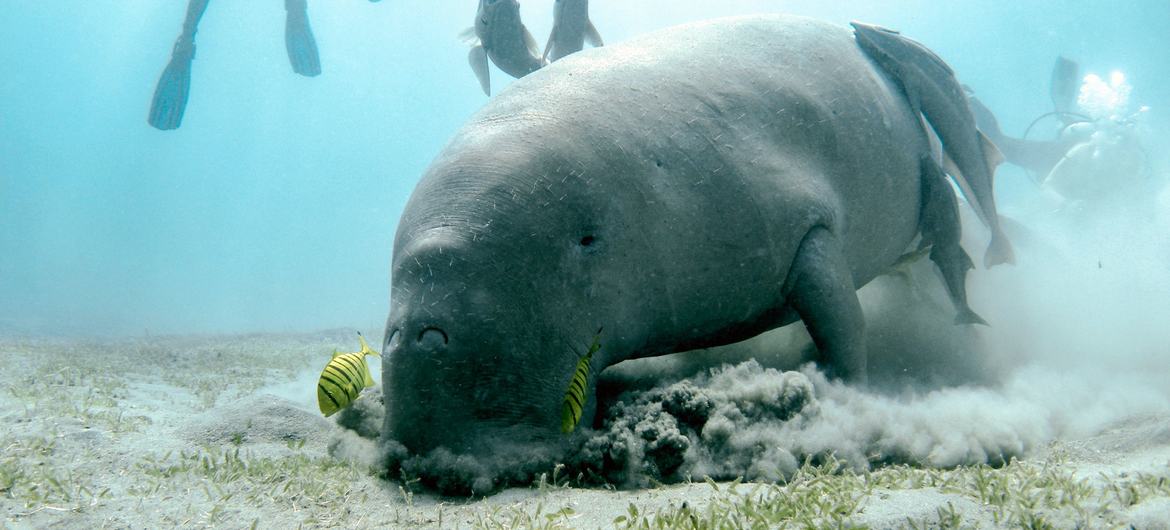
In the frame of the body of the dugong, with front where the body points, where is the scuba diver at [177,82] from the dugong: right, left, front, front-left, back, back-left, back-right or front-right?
right

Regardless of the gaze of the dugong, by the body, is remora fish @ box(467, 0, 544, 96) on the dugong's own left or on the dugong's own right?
on the dugong's own right

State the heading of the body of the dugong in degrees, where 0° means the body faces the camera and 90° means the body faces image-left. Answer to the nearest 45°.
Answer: approximately 45°
